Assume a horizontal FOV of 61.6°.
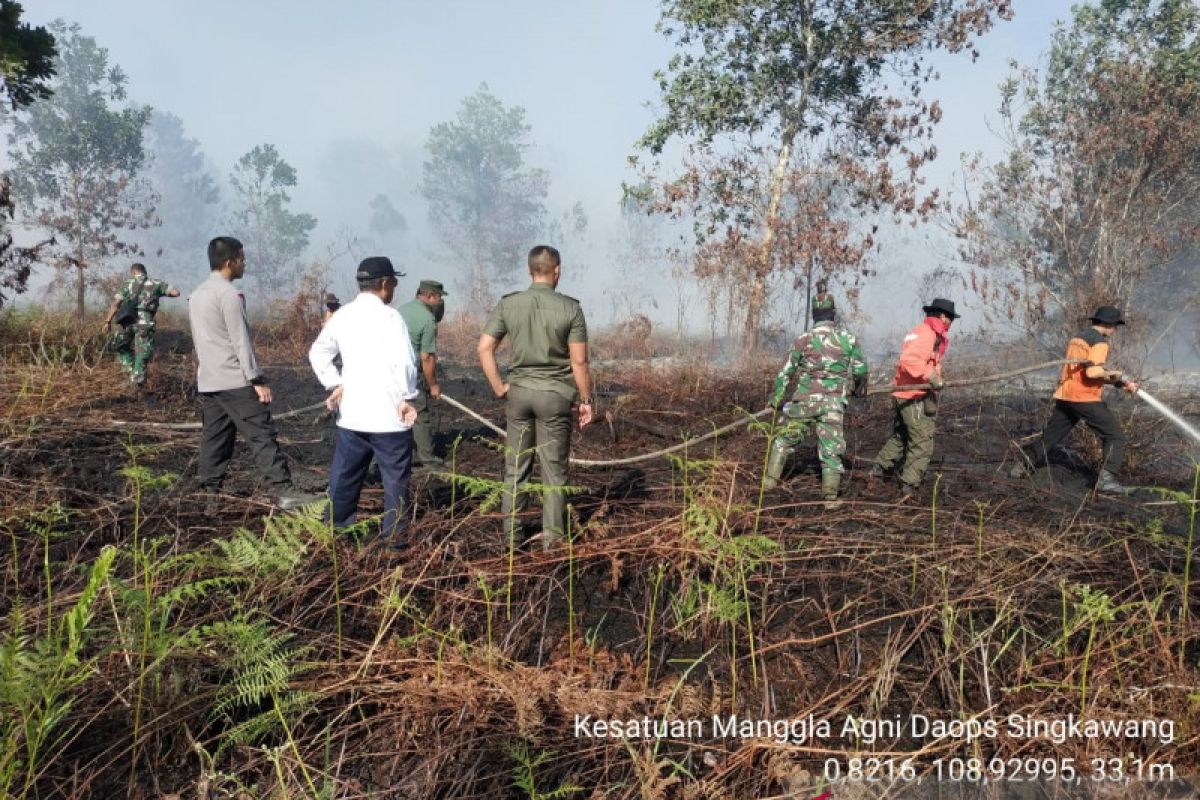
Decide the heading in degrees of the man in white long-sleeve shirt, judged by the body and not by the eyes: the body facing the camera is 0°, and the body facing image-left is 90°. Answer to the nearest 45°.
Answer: approximately 225°

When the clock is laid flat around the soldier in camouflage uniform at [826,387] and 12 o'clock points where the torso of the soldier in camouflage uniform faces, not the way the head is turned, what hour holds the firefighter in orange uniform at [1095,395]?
The firefighter in orange uniform is roughly at 2 o'clock from the soldier in camouflage uniform.

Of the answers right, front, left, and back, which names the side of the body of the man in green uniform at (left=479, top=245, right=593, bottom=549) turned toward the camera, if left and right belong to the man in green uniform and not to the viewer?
back

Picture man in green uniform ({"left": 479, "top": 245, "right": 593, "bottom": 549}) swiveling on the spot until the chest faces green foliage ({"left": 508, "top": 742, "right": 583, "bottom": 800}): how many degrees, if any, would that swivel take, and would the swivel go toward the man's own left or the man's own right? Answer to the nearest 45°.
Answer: approximately 180°

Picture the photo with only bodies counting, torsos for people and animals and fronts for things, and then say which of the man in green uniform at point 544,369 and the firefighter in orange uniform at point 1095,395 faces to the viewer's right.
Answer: the firefighter in orange uniform

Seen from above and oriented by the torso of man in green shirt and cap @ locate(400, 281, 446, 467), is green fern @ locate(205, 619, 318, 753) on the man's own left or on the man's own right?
on the man's own right

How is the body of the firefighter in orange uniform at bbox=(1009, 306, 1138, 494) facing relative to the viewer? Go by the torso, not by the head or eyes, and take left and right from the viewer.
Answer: facing to the right of the viewer

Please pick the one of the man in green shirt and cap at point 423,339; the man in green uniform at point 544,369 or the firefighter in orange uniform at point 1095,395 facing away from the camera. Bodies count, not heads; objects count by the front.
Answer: the man in green uniform

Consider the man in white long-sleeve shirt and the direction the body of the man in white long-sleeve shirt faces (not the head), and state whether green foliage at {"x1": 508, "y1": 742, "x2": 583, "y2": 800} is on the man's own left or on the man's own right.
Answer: on the man's own right

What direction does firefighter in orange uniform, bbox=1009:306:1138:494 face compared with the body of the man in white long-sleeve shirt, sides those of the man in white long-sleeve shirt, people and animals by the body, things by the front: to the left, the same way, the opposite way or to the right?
to the right

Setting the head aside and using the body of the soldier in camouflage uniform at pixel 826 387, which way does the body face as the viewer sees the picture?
away from the camera

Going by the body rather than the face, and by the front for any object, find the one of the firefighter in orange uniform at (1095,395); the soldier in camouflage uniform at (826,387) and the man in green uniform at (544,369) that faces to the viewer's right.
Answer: the firefighter in orange uniform
